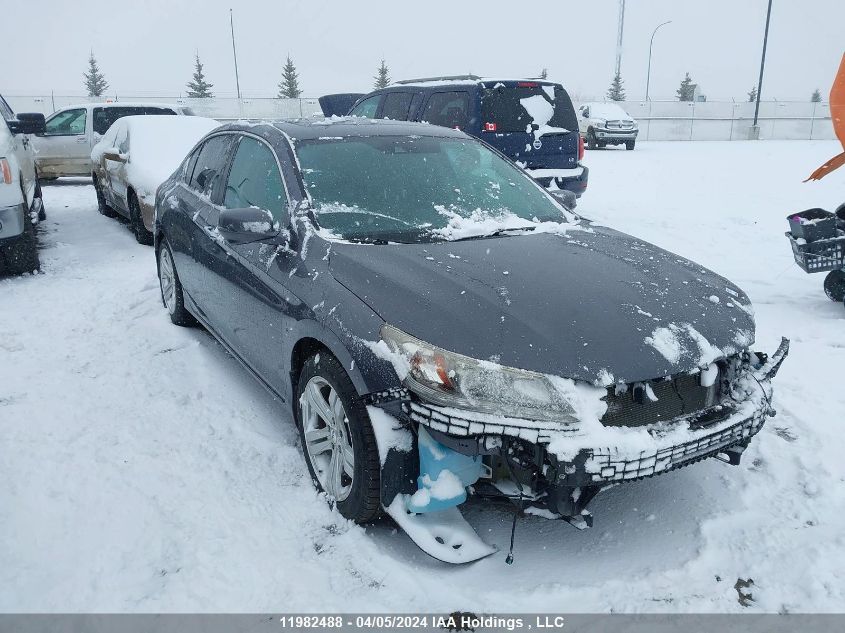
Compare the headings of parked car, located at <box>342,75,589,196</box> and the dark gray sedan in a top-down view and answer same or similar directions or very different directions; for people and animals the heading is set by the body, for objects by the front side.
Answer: very different directions

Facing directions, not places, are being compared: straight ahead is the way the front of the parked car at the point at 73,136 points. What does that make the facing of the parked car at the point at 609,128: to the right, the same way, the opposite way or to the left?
to the left

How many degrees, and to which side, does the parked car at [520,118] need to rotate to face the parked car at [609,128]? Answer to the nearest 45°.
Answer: approximately 45° to its right

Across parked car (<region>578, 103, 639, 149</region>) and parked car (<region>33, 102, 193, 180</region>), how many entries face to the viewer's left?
1

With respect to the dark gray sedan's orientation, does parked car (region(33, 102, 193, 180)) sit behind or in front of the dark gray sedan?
behind

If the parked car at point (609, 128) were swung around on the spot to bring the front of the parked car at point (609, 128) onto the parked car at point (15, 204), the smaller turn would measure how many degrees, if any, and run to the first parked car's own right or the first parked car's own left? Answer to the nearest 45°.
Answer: approximately 45° to the first parked car's own right

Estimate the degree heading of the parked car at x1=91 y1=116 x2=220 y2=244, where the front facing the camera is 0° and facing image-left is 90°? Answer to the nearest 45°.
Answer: approximately 315°

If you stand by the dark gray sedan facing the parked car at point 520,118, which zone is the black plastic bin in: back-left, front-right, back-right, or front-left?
front-right

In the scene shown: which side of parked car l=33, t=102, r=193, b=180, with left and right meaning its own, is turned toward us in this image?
left

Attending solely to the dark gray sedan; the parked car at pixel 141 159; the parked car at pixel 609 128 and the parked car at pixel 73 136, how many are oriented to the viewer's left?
1

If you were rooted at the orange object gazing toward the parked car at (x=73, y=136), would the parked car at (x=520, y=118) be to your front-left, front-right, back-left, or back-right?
front-right
